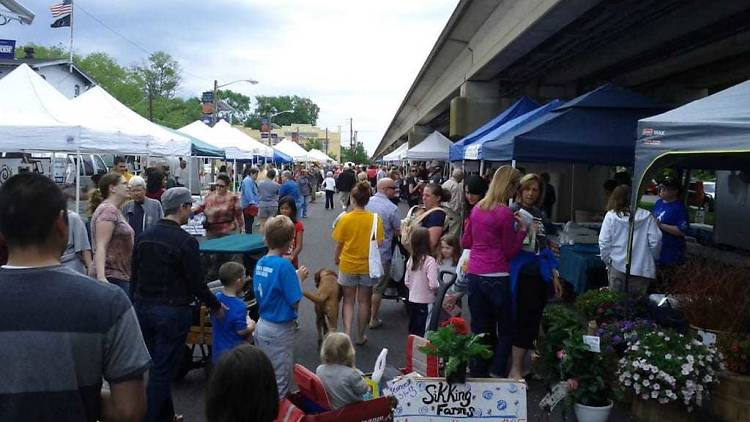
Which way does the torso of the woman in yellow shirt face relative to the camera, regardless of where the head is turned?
away from the camera

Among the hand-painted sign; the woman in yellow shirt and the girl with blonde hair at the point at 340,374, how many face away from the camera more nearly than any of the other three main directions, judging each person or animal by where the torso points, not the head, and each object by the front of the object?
2

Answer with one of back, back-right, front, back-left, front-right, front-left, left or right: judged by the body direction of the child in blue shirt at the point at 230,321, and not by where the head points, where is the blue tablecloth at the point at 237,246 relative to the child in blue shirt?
front-left

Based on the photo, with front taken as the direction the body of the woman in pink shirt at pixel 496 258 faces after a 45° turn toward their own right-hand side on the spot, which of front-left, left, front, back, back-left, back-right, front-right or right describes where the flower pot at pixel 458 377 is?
right

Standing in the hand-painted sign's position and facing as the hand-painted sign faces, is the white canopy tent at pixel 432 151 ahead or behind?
behind

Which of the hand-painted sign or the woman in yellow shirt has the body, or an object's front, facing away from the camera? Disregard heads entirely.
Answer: the woman in yellow shirt

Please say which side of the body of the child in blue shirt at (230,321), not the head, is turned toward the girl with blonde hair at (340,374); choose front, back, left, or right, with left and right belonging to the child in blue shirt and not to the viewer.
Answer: right

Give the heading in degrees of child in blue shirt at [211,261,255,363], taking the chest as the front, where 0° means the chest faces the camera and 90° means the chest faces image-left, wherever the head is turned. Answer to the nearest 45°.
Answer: approximately 225°

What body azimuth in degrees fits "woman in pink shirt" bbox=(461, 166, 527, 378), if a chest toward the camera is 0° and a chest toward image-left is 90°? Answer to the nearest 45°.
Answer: approximately 225°

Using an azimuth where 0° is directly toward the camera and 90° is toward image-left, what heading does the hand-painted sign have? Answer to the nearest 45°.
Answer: approximately 0°

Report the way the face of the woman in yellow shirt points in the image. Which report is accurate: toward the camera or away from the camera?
away from the camera
